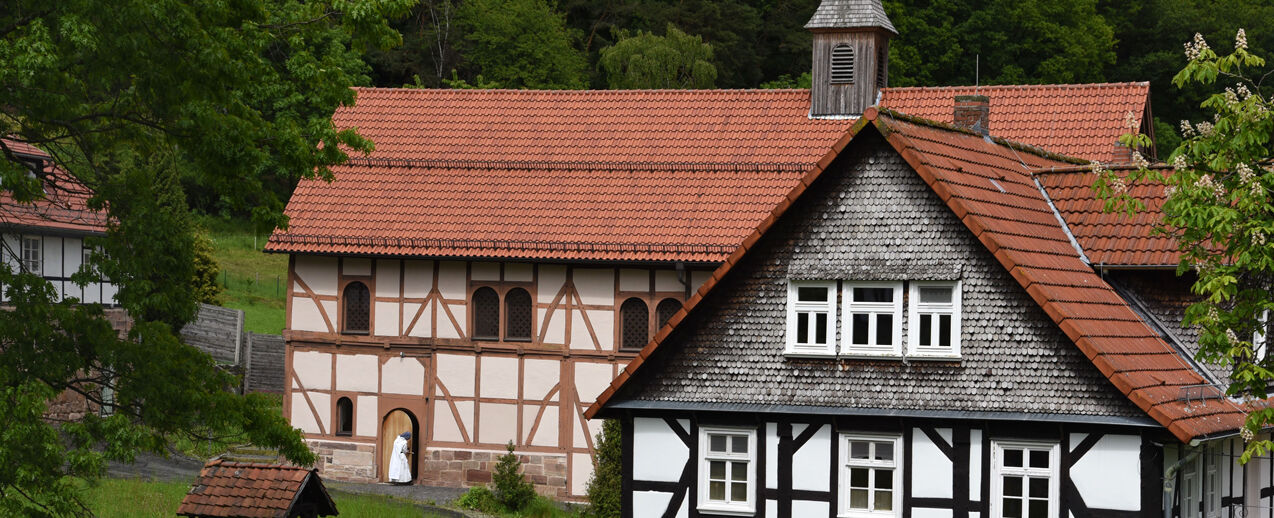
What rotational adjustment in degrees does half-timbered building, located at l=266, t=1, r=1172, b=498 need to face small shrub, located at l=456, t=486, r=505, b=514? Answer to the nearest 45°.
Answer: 0° — it already faces it

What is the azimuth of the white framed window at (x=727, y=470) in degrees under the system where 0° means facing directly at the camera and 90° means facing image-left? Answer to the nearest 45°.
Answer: approximately 0°

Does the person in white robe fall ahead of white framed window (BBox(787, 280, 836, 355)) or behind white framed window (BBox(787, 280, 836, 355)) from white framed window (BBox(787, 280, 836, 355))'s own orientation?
behind

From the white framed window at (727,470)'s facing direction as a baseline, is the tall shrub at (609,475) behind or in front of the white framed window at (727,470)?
behind

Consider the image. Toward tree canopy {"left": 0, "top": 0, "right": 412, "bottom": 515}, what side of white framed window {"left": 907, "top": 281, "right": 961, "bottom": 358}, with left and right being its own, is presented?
right
